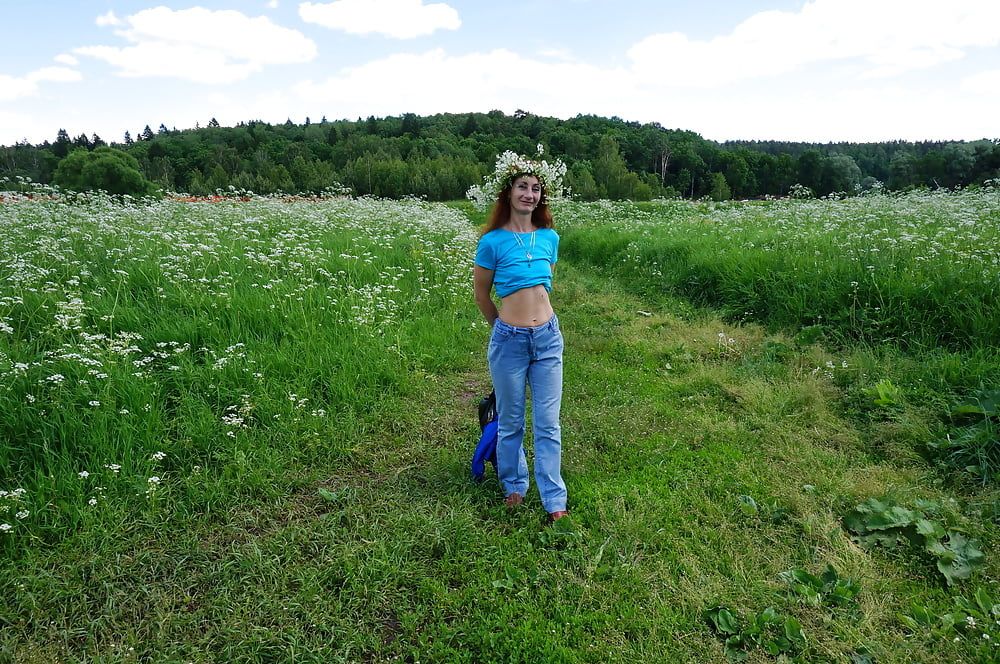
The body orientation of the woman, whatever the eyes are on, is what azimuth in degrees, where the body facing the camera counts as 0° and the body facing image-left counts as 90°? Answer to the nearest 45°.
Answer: approximately 0°
